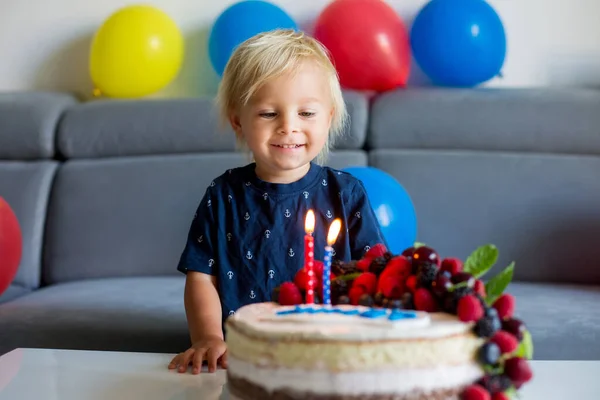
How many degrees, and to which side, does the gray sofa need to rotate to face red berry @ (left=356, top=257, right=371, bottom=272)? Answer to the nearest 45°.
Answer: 0° — it already faces it

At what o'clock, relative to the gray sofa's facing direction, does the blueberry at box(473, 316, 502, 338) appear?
The blueberry is roughly at 12 o'clock from the gray sofa.

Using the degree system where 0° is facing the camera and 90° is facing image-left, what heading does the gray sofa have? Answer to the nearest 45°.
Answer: approximately 0°

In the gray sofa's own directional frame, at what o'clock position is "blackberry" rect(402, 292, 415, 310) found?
The blackberry is roughly at 12 o'clock from the gray sofa.

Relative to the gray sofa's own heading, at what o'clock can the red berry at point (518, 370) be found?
The red berry is roughly at 12 o'clock from the gray sofa.

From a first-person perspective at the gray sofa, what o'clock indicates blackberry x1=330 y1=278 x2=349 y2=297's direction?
The blackberry is roughly at 12 o'clock from the gray sofa.

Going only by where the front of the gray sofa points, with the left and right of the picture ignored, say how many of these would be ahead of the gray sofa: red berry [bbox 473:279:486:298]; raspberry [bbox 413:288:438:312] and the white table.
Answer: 3

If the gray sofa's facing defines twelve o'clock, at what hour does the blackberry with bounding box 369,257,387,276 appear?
The blackberry is roughly at 12 o'clock from the gray sofa.

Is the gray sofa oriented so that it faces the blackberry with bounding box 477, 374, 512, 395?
yes

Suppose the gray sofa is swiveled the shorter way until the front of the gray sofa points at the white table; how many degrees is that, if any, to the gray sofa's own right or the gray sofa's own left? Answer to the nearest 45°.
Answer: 0° — it already faces it
